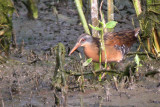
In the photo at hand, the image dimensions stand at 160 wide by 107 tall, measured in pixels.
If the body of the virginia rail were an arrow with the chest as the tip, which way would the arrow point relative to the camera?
to the viewer's left
